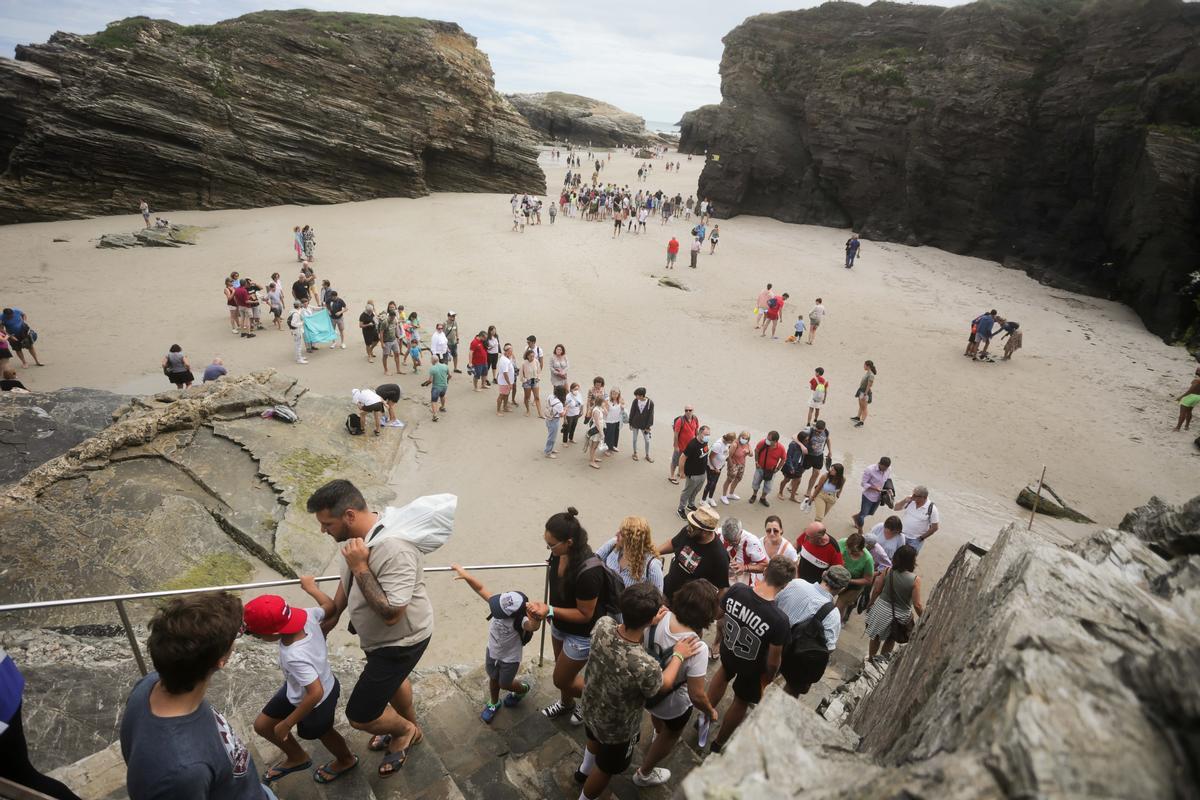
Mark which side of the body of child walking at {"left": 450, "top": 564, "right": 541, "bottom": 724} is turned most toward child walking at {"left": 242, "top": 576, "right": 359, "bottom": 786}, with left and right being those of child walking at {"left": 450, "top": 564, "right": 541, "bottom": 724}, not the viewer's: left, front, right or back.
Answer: front

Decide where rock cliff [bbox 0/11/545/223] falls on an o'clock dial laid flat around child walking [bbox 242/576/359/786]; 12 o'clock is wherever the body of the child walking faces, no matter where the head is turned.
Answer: The rock cliff is roughly at 3 o'clock from the child walking.

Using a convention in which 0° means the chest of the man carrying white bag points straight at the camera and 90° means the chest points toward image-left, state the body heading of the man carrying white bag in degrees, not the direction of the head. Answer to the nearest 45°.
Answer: approximately 90°

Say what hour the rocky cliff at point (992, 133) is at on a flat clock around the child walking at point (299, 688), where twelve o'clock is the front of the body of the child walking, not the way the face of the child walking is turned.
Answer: The rocky cliff is roughly at 5 o'clock from the child walking.

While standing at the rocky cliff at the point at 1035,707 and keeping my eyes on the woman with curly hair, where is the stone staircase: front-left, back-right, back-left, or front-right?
front-left

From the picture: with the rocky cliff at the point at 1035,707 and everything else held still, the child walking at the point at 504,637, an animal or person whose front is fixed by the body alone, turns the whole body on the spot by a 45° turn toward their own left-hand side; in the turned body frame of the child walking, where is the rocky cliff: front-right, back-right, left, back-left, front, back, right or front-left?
front-left

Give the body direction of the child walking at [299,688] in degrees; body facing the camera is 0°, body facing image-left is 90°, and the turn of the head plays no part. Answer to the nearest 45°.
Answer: approximately 90°

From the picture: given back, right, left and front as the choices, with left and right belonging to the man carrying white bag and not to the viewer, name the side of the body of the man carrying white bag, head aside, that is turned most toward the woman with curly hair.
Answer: back

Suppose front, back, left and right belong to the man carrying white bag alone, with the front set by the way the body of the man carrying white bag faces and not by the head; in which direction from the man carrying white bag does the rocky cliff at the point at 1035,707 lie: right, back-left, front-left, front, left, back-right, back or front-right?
back-left
